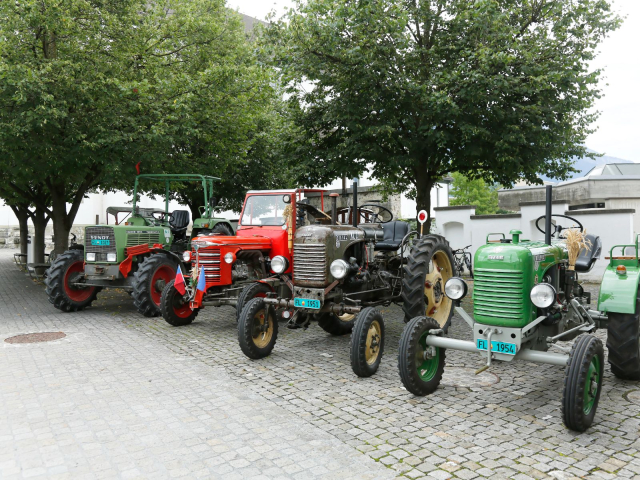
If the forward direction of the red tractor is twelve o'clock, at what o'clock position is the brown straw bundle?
The brown straw bundle is roughly at 9 o'clock from the red tractor.

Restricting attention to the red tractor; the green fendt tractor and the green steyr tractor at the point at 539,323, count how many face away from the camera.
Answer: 0

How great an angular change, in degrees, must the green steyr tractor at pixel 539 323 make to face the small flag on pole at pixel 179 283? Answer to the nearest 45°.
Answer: approximately 45° to its right

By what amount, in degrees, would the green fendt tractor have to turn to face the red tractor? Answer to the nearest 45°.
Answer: approximately 90° to its left

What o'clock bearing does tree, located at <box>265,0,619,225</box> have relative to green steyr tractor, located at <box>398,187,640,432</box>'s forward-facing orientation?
The tree is roughly at 4 o'clock from the green steyr tractor.

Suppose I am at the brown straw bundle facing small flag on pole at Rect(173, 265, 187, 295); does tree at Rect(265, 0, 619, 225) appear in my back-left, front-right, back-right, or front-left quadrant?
front-right

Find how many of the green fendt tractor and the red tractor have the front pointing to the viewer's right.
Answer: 0

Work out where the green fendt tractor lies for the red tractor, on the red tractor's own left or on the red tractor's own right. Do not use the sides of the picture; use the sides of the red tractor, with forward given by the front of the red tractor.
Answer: on the red tractor's own right

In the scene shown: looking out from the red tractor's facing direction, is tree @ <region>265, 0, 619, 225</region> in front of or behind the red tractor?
behind

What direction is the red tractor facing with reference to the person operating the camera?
facing the viewer and to the left of the viewer

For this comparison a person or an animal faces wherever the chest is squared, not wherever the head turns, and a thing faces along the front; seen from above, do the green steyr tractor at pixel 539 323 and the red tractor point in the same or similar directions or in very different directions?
same or similar directions

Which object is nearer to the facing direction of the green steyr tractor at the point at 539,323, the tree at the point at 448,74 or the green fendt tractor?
the green fendt tractor

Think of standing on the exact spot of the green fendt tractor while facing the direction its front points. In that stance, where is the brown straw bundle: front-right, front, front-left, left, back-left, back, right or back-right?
left
